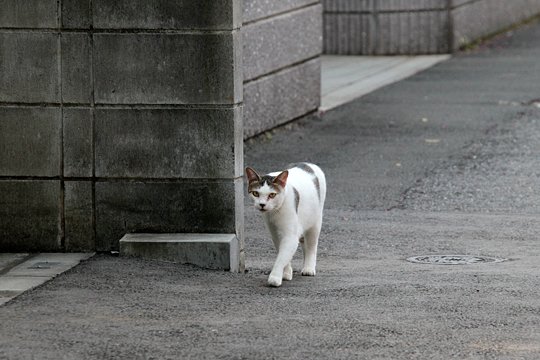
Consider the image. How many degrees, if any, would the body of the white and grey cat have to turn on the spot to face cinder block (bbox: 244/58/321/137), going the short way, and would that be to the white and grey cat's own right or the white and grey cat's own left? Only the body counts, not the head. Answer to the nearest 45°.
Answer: approximately 135° to the white and grey cat's own right

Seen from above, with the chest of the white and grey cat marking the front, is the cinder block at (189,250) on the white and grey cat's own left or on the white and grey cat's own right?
on the white and grey cat's own right

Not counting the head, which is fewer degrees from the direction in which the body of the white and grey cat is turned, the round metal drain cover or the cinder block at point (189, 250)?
the cinder block

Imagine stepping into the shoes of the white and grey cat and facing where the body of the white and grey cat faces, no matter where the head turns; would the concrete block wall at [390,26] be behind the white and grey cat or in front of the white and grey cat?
behind

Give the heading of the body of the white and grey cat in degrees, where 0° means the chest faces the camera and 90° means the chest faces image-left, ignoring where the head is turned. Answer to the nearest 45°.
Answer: approximately 45°

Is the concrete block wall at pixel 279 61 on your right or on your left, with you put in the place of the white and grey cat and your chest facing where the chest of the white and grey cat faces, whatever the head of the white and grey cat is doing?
on your right

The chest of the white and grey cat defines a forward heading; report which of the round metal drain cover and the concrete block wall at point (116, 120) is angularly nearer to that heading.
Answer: the concrete block wall

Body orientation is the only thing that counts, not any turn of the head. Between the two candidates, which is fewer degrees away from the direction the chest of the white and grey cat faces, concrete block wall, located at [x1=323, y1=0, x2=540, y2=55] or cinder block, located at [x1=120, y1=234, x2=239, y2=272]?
the cinder block

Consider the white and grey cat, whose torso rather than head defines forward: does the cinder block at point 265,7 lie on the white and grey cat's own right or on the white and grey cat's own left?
on the white and grey cat's own right
